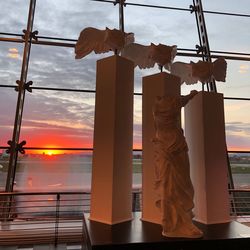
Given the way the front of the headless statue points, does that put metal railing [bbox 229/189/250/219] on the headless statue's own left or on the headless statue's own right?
on the headless statue's own left

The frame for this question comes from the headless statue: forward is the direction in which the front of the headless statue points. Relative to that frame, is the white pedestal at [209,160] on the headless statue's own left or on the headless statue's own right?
on the headless statue's own left
